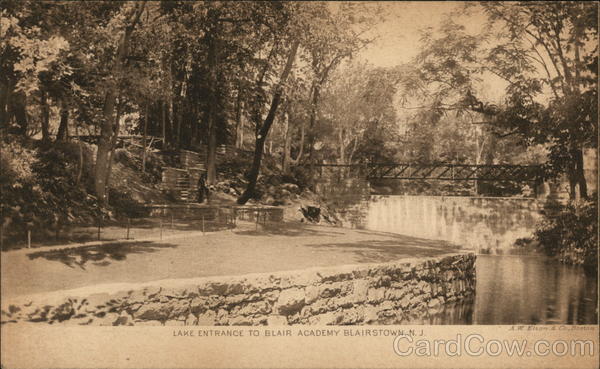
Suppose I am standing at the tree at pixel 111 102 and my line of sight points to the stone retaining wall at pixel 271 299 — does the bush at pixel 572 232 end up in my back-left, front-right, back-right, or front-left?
front-left
